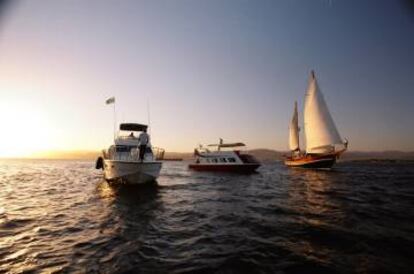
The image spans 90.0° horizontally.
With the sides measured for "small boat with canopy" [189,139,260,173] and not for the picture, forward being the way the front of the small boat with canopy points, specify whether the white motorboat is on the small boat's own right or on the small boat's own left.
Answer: on the small boat's own right

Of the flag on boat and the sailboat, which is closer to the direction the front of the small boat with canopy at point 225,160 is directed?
the sailboat

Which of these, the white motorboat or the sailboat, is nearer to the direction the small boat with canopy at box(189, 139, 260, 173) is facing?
the sailboat

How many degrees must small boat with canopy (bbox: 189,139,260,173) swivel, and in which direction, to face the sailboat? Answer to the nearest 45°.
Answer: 0° — it already faces it

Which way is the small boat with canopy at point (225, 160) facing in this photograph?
to the viewer's right

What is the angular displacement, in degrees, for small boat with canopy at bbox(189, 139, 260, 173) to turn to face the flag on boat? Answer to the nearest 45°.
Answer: approximately 135° to its right
